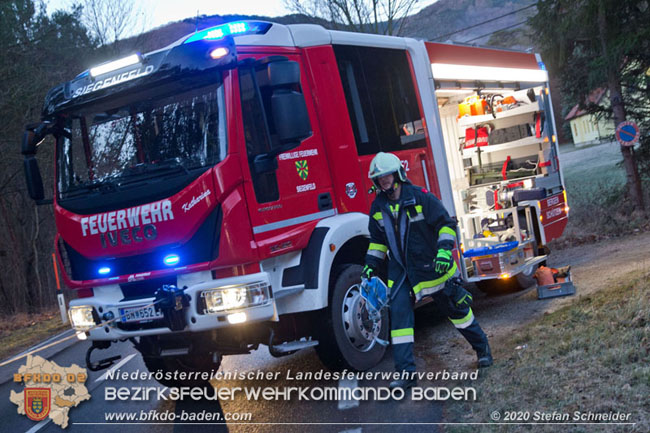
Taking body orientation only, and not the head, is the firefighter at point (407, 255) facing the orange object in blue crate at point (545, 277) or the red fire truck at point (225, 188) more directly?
the red fire truck

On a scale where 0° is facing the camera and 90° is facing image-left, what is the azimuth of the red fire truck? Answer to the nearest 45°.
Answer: approximately 45°

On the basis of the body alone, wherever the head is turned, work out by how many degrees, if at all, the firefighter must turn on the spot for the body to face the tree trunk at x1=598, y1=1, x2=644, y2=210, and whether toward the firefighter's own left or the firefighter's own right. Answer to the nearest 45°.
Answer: approximately 180°

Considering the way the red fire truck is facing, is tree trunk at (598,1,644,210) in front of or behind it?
behind

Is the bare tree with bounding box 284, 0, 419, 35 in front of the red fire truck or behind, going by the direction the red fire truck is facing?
behind

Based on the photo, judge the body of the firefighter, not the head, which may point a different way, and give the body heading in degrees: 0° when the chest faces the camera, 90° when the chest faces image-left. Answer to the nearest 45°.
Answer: approximately 45°

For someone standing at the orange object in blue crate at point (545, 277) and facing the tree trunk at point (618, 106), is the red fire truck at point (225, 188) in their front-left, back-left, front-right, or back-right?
back-left

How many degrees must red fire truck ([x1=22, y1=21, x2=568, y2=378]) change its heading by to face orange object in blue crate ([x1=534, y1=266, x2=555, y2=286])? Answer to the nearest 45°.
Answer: approximately 180°

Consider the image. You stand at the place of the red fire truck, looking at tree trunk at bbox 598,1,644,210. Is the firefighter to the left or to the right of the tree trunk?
right
